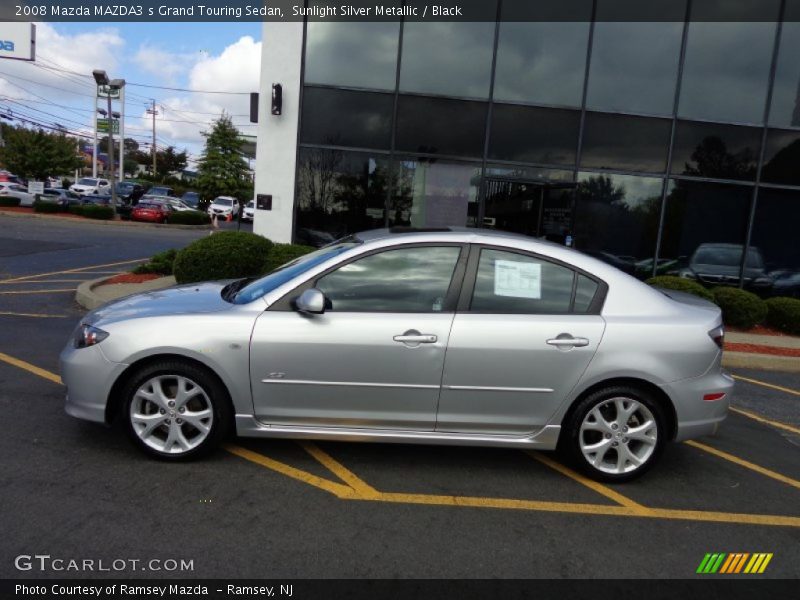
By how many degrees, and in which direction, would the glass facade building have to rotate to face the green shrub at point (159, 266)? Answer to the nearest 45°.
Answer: approximately 90° to its right

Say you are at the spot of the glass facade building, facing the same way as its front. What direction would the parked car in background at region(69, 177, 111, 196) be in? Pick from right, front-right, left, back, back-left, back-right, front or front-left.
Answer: back-right

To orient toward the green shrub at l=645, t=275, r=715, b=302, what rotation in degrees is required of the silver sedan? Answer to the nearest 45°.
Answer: approximately 135° to its right

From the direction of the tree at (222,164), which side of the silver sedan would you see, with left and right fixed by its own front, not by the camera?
right

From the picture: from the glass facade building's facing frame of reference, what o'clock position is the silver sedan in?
The silver sedan is roughly at 12 o'clock from the glass facade building.

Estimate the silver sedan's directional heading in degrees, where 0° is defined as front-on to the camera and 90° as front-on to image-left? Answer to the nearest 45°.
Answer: approximately 90°

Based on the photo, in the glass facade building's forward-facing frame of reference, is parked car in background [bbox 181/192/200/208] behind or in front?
behind

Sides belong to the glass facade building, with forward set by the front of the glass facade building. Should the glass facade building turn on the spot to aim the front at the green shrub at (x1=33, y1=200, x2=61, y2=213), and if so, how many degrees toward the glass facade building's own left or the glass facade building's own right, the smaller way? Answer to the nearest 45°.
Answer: approximately 135° to the glass facade building's own right

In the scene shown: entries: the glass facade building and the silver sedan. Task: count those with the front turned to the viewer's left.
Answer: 1

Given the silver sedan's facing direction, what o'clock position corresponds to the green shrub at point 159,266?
The green shrub is roughly at 2 o'clock from the silver sedan.

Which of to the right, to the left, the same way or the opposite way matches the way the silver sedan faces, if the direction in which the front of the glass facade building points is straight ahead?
to the right
